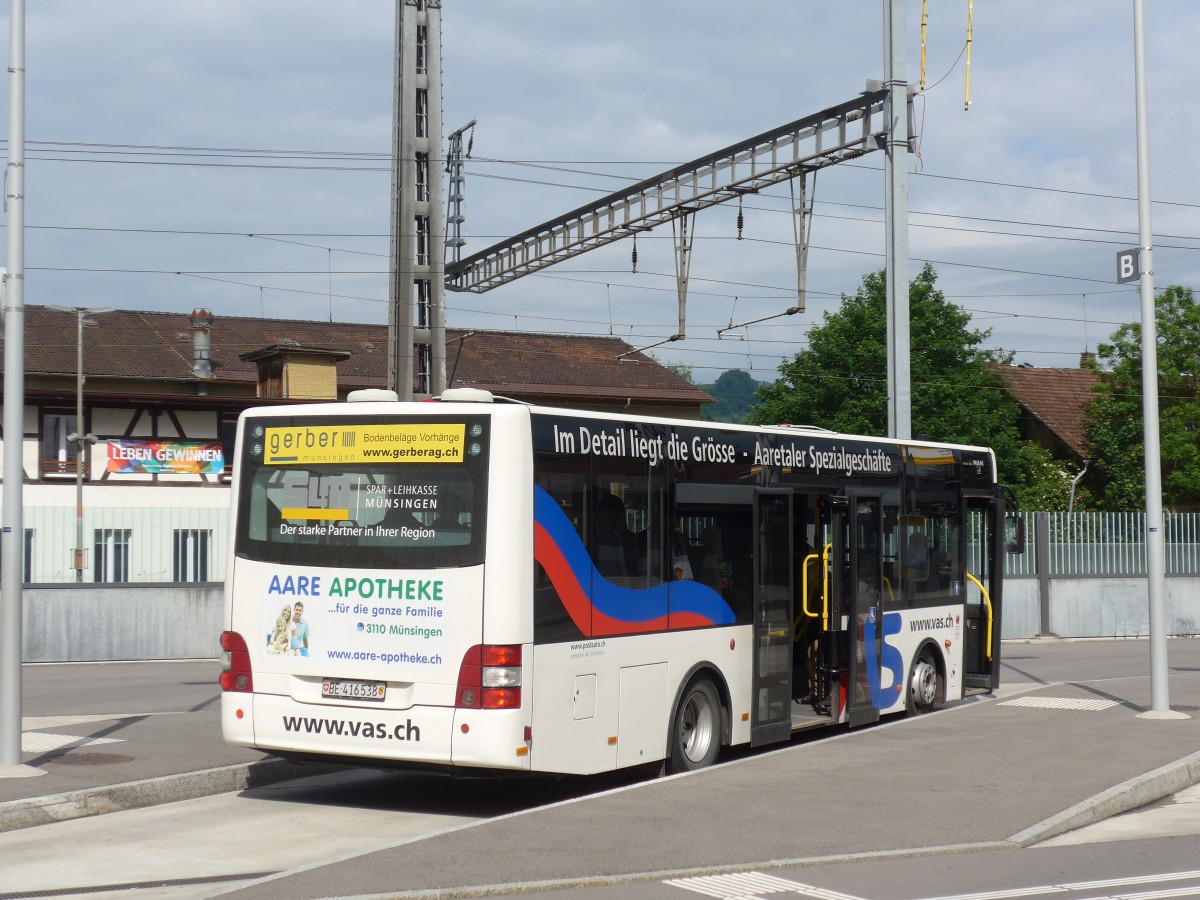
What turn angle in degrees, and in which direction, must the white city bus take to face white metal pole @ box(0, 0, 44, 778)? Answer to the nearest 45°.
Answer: approximately 135° to its left

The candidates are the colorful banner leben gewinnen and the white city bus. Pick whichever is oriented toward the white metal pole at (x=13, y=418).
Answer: the colorful banner leben gewinnen

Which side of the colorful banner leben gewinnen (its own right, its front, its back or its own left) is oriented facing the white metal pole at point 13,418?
front

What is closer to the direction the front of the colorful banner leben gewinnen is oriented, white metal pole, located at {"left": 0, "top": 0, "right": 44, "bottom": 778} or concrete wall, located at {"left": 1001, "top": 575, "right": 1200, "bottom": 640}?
the white metal pole

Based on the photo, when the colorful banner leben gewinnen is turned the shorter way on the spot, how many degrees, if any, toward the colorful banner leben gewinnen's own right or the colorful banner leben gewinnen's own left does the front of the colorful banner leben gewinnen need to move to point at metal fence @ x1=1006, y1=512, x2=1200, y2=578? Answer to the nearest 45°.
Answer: approximately 45° to the colorful banner leben gewinnen's own left

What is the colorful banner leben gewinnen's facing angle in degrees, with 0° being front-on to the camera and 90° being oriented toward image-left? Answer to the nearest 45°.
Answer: approximately 0°

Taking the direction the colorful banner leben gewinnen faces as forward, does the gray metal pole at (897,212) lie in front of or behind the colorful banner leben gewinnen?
in front

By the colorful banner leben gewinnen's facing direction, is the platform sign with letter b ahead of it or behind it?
ahead

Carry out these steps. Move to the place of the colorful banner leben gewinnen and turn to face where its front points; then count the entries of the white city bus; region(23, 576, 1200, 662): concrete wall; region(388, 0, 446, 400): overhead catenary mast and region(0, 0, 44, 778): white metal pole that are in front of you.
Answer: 4

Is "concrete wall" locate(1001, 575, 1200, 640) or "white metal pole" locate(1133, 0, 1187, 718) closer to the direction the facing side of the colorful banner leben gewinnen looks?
the white metal pole

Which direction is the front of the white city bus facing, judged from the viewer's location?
facing away from the viewer and to the right of the viewer

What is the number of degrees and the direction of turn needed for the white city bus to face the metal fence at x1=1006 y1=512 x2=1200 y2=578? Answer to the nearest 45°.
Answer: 0° — it already faces it

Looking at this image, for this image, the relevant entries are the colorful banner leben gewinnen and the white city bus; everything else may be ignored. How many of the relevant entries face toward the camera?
1
